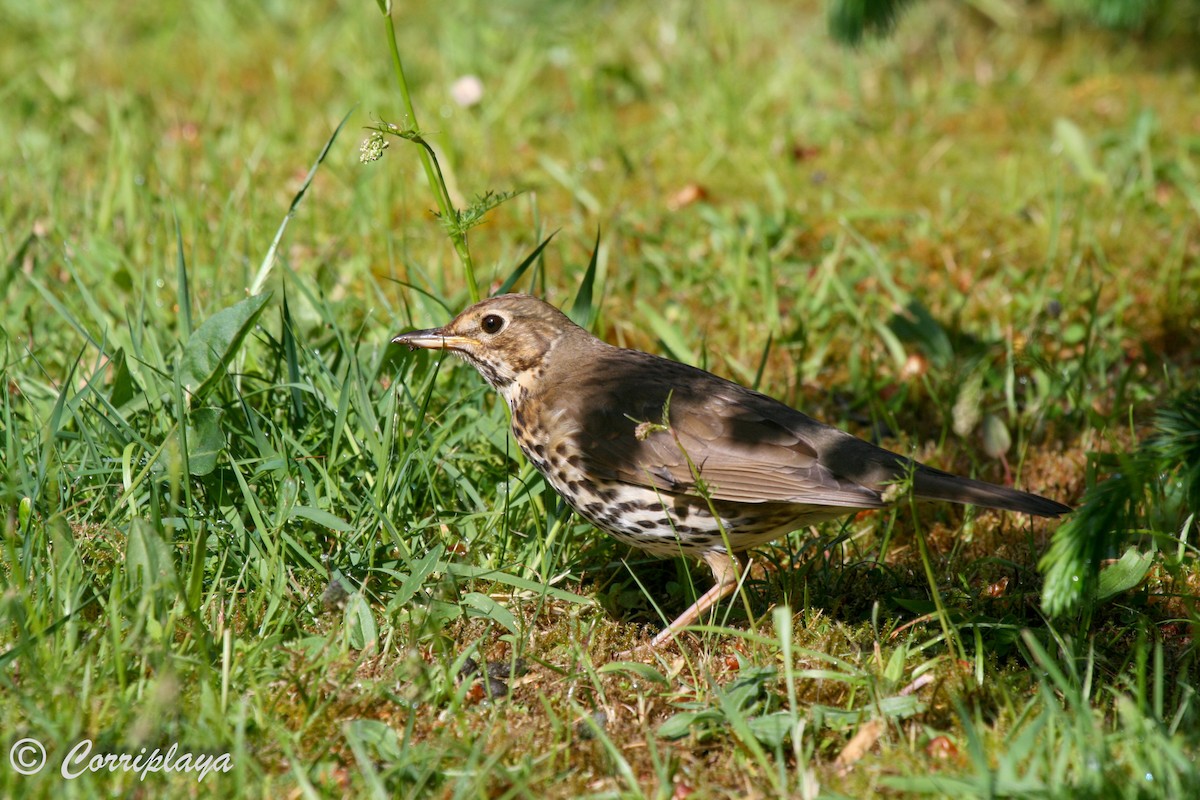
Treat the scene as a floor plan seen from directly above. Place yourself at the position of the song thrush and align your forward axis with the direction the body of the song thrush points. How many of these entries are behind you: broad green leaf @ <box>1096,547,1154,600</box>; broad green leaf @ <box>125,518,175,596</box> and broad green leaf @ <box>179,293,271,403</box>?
1

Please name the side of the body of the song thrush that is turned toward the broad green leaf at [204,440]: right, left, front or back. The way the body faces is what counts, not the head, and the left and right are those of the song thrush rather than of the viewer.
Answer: front

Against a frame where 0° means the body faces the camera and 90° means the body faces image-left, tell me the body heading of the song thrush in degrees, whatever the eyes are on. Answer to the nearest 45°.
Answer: approximately 90°

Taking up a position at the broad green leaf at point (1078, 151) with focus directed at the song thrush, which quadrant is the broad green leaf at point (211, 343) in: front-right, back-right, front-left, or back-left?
front-right

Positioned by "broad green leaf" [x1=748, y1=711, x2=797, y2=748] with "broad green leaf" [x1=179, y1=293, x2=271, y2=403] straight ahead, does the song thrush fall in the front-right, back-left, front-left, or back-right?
front-right

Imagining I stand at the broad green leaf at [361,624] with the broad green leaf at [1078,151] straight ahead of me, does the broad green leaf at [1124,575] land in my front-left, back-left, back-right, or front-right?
front-right

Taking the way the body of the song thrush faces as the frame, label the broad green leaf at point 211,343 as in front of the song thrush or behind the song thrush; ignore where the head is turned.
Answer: in front

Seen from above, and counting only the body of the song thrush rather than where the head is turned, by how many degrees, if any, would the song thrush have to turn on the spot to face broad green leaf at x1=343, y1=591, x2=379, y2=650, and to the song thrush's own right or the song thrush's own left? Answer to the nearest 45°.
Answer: approximately 45° to the song thrush's own left

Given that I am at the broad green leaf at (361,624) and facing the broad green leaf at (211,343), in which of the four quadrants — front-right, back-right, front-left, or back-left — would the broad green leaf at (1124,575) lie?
back-right

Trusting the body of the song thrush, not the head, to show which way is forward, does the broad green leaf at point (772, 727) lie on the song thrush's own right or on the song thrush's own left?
on the song thrush's own left

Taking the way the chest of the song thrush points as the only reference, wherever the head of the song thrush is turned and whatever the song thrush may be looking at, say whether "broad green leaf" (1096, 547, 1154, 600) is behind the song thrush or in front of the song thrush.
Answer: behind

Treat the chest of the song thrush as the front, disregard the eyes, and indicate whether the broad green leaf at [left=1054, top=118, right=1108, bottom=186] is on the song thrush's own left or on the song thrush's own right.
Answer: on the song thrush's own right

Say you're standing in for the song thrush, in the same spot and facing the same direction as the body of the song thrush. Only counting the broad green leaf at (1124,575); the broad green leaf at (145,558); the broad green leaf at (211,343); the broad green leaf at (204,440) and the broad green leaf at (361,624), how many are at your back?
1
